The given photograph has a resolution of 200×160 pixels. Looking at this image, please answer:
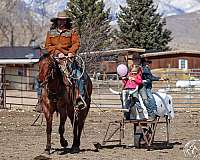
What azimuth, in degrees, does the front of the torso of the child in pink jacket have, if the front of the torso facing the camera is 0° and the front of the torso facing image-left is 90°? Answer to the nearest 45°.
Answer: approximately 45°

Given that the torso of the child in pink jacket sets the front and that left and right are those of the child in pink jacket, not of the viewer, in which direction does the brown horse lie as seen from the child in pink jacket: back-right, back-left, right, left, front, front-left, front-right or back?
front

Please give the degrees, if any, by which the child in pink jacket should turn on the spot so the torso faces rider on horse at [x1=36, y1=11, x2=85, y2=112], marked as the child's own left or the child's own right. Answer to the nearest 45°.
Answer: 0° — they already face them
